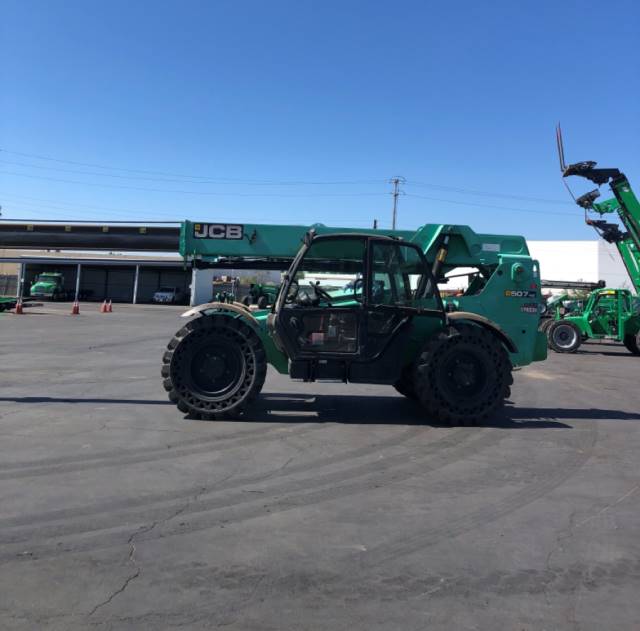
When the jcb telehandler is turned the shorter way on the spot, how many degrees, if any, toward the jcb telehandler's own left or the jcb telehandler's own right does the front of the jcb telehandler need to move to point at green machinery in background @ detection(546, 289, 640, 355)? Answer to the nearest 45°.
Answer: approximately 135° to the jcb telehandler's own right

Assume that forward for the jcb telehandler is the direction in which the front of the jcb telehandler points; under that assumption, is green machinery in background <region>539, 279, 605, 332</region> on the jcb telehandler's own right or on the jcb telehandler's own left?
on the jcb telehandler's own right

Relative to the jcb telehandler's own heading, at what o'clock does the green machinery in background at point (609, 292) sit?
The green machinery in background is roughly at 4 o'clock from the jcb telehandler.

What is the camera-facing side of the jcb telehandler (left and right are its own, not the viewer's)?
left
